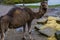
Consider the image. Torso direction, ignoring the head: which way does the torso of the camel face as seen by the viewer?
to the viewer's right
